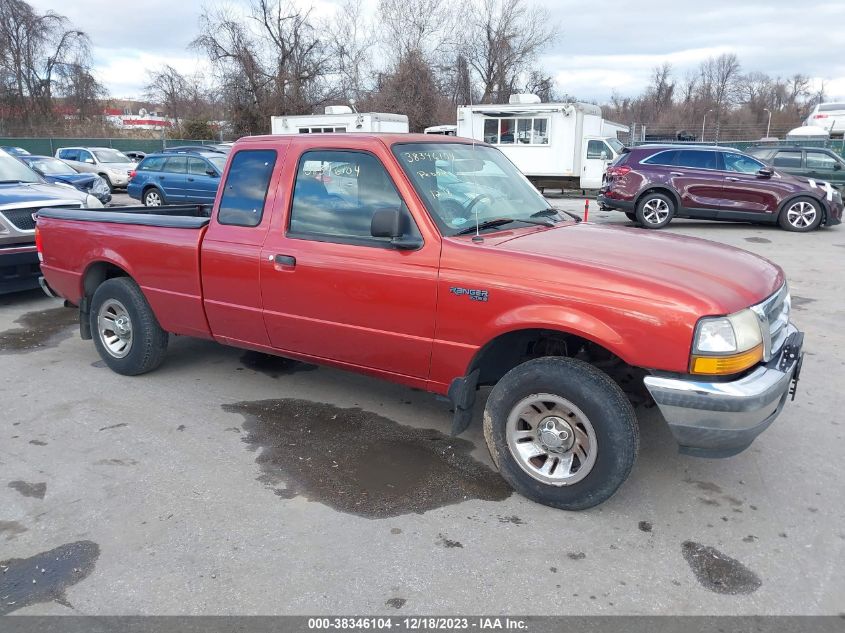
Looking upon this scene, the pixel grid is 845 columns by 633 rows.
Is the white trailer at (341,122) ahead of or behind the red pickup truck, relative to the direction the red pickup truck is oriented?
behind

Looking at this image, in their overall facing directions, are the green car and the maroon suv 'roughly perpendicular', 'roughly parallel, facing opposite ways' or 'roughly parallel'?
roughly parallel

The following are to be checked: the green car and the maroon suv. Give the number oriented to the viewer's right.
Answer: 2

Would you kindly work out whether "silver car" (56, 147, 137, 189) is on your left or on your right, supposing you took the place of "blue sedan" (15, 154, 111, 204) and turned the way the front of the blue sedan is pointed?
on your left

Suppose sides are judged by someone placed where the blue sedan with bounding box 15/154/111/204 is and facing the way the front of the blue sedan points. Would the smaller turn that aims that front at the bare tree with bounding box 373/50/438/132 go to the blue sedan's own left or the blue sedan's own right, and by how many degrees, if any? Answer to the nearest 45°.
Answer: approximately 90° to the blue sedan's own left

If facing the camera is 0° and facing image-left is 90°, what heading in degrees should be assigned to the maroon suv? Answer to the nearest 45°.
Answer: approximately 270°

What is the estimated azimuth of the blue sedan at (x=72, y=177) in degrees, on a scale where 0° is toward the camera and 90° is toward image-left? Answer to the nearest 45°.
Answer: approximately 315°

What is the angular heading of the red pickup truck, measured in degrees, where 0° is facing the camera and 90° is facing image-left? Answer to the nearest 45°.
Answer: approximately 315°

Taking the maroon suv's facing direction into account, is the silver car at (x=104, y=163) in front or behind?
behind

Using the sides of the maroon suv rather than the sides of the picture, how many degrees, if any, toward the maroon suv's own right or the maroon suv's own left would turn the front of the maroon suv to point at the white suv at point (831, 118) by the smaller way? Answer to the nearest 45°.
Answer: approximately 90° to the maroon suv's own left

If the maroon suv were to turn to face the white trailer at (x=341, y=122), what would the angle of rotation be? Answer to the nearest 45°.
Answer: approximately 135° to its left

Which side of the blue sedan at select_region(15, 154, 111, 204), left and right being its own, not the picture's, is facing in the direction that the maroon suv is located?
front

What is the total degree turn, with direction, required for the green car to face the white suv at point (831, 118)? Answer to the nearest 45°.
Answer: approximately 90° to its left

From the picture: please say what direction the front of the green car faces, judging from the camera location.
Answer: facing to the right of the viewer

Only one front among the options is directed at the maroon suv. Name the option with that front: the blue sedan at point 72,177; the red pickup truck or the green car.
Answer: the blue sedan

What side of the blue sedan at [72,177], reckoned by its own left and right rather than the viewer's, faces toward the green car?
front

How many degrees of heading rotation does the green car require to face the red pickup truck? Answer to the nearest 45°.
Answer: approximately 90° to its right
